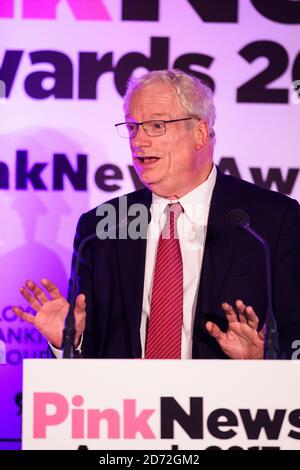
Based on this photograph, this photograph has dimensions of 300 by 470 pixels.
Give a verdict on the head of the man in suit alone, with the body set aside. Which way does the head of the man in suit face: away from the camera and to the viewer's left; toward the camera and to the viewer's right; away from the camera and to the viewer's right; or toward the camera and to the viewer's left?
toward the camera and to the viewer's left

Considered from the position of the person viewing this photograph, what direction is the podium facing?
facing the viewer

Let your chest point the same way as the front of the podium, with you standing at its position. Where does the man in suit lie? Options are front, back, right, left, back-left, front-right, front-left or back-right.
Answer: back
